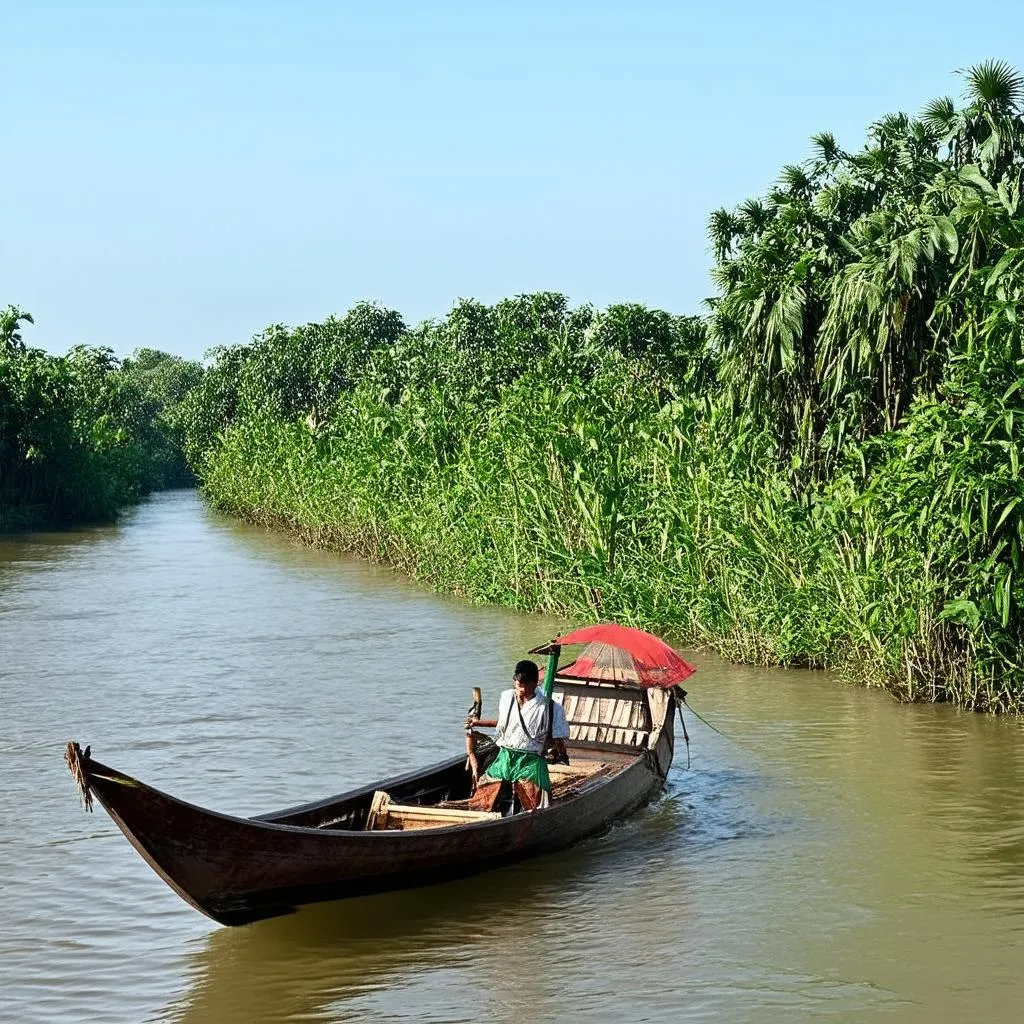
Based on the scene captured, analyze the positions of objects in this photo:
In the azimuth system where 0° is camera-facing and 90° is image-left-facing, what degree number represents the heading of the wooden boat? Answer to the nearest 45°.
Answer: approximately 45°

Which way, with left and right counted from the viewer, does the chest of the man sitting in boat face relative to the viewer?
facing the viewer and to the left of the viewer
